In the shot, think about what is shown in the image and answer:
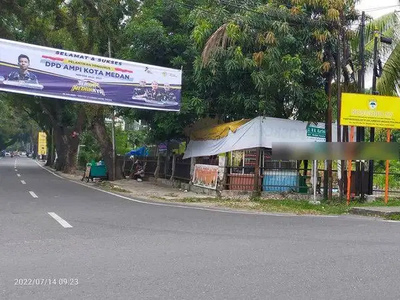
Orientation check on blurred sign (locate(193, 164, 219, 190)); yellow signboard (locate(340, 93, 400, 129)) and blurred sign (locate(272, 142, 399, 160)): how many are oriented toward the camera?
3

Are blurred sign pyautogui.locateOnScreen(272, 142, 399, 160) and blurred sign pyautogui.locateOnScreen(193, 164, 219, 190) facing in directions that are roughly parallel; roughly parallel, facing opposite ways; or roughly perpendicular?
roughly parallel

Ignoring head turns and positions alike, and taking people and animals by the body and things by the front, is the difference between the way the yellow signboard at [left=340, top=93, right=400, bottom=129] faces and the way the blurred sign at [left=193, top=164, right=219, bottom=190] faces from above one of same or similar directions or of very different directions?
same or similar directions

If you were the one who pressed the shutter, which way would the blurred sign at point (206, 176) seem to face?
facing the viewer

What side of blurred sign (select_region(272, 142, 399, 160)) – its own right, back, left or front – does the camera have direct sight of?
front

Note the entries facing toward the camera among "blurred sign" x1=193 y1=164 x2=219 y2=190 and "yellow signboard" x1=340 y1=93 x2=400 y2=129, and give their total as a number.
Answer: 2

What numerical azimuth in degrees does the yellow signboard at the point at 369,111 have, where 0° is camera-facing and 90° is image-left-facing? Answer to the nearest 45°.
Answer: approximately 0°

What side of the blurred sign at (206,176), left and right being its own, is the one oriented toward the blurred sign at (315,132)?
left
